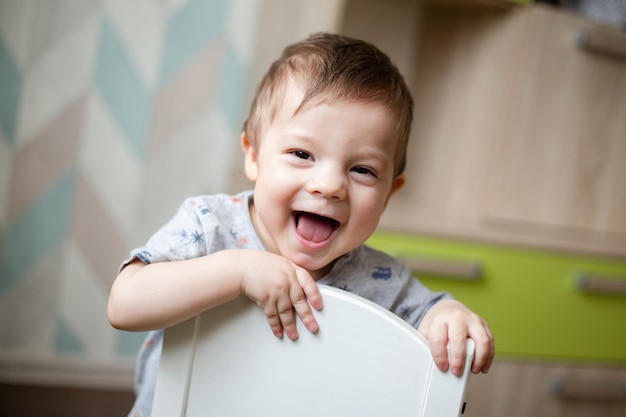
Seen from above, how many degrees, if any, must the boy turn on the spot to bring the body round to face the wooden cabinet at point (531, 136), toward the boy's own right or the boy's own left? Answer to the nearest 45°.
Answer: approximately 135° to the boy's own left

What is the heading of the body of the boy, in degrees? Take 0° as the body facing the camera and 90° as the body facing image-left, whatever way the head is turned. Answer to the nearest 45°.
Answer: approximately 0°

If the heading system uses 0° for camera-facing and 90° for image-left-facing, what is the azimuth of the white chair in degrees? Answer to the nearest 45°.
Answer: approximately 180°
